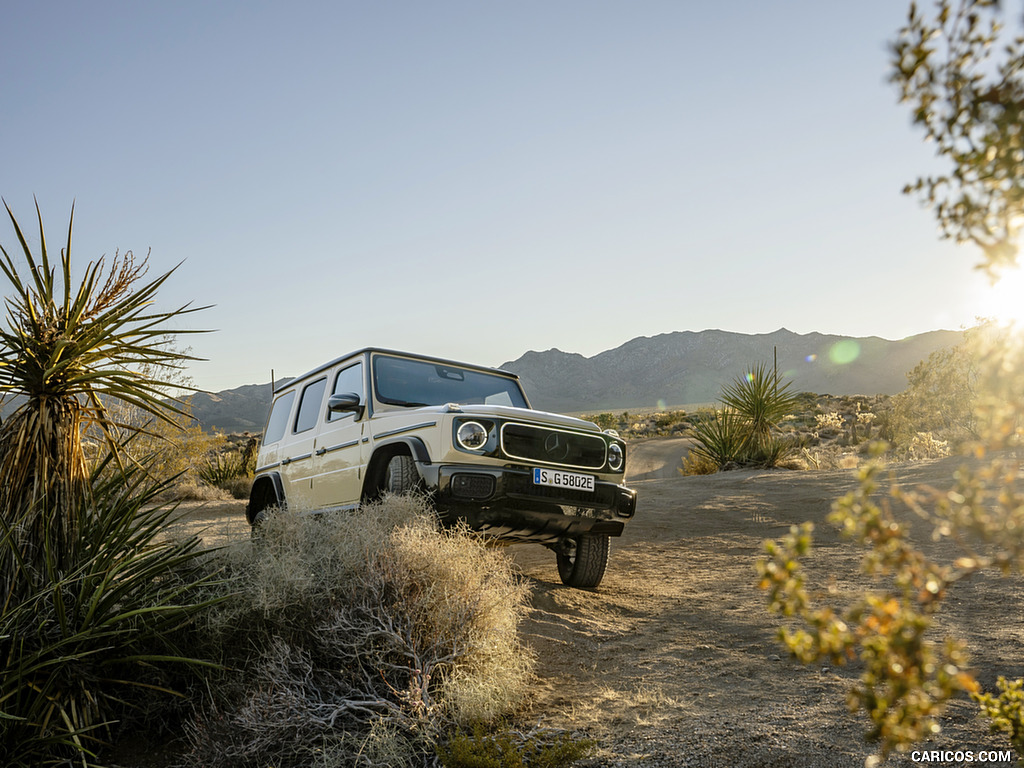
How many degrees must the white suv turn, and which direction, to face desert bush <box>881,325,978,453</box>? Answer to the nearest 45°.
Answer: approximately 90° to its left

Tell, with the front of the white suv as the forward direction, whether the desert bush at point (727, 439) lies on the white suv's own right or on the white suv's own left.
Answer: on the white suv's own left

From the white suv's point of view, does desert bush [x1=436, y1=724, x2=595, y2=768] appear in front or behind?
in front

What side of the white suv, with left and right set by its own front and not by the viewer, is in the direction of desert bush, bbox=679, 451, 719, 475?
left

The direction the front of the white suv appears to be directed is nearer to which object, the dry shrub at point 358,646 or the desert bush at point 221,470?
the dry shrub

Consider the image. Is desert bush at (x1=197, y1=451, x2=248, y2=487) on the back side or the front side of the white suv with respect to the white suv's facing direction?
on the back side

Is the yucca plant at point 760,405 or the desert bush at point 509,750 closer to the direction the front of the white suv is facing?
the desert bush

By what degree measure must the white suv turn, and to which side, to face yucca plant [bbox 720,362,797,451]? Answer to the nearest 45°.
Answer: approximately 90° to its left

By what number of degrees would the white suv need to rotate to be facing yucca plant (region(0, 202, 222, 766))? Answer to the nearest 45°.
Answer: approximately 90° to its right

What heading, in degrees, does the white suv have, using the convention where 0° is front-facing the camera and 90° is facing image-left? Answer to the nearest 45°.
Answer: approximately 315°

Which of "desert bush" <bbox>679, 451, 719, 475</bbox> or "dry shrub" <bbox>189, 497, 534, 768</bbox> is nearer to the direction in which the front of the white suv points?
the dry shrub
